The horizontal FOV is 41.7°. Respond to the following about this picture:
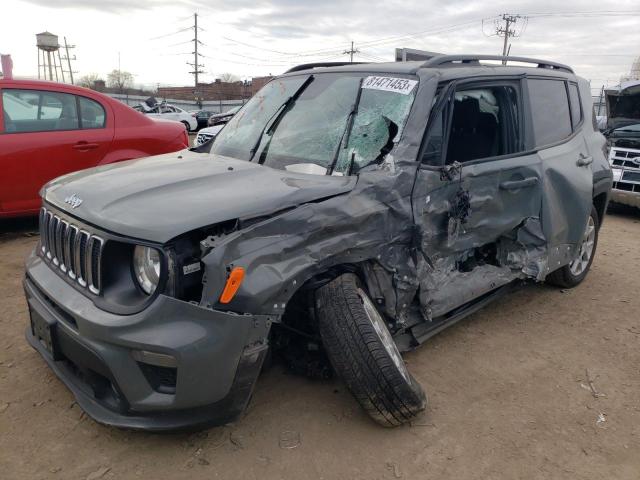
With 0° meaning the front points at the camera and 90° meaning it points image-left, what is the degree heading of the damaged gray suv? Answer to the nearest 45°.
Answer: approximately 45°

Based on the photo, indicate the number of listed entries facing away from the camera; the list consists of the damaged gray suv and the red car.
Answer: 0

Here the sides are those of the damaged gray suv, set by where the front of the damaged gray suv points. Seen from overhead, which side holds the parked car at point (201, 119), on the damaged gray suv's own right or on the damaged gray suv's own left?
on the damaged gray suv's own right

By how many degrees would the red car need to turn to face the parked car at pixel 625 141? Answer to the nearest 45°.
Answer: approximately 180°

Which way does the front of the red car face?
to the viewer's left

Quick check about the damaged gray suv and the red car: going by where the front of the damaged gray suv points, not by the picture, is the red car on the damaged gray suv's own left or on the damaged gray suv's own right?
on the damaged gray suv's own right

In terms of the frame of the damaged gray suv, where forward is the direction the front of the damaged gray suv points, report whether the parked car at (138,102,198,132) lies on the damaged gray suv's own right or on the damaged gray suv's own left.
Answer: on the damaged gray suv's own right
